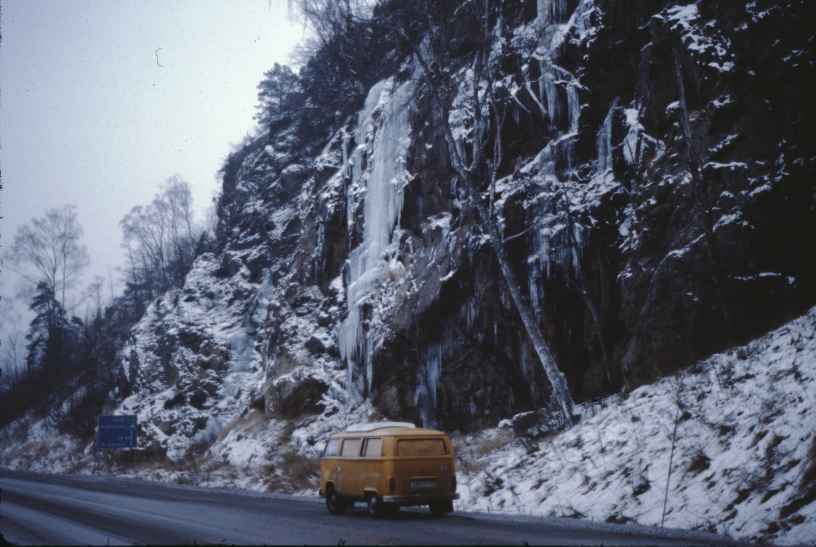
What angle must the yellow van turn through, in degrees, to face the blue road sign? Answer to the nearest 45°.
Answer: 0° — it already faces it

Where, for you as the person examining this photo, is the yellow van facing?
facing away from the viewer and to the left of the viewer

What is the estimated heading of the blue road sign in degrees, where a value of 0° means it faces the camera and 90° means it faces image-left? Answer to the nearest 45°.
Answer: approximately 0°

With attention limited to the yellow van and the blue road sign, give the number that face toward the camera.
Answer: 1

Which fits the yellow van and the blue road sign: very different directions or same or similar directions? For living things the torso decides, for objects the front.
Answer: very different directions

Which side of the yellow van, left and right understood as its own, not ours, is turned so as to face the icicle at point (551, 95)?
right
